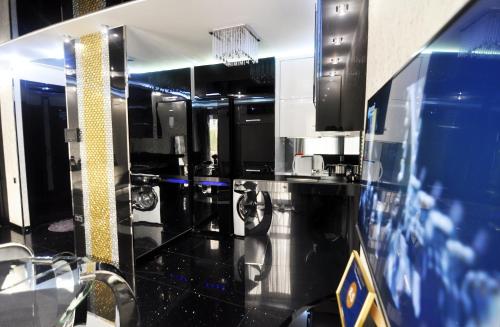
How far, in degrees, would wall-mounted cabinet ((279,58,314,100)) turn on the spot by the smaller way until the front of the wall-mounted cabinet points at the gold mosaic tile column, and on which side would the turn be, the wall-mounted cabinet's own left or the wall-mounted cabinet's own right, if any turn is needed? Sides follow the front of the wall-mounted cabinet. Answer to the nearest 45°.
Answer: approximately 45° to the wall-mounted cabinet's own right

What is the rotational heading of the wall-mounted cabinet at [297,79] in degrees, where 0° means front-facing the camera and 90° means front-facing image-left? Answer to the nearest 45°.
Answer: approximately 0°
